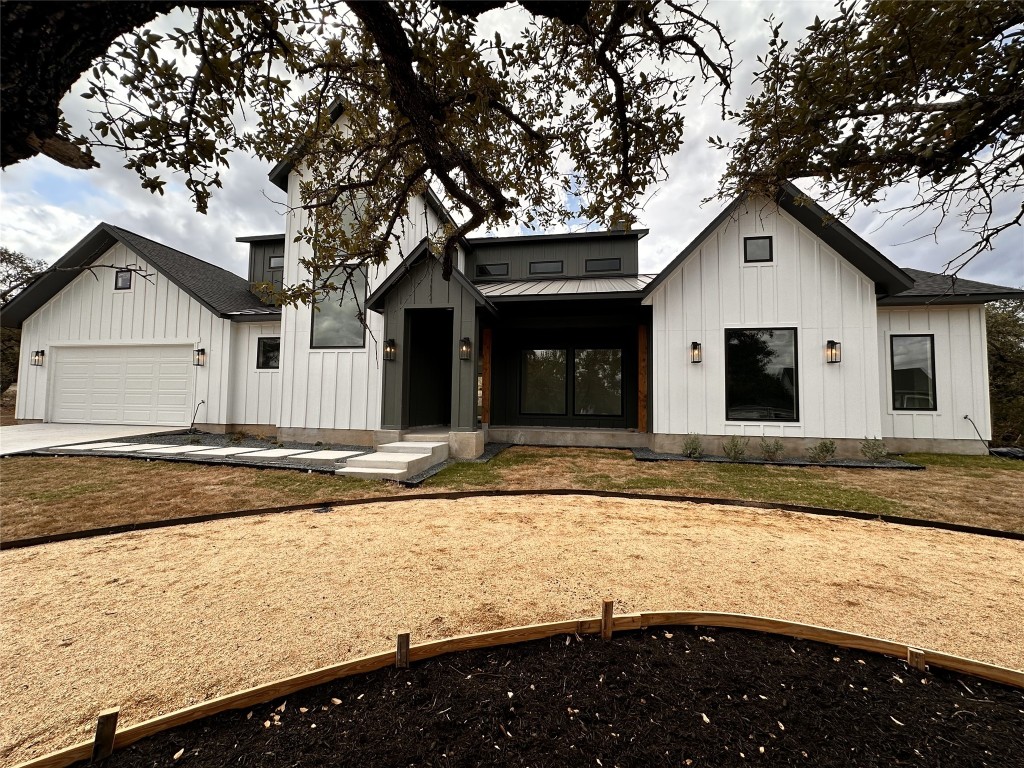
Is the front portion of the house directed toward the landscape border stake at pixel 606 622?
yes

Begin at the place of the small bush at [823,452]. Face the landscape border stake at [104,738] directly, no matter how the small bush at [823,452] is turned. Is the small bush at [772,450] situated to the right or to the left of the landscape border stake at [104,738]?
right

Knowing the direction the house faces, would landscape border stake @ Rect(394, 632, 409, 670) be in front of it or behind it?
in front

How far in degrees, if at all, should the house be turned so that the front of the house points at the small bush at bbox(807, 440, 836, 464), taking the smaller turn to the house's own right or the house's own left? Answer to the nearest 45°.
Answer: approximately 90° to the house's own left

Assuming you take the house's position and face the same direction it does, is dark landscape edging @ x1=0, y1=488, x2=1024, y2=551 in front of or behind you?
in front

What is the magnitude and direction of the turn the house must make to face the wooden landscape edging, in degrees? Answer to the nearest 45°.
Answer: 0° — it already faces it

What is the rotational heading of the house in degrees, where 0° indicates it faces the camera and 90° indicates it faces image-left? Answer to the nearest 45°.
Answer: approximately 0°

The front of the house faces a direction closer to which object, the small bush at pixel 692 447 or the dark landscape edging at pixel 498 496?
the dark landscape edging
